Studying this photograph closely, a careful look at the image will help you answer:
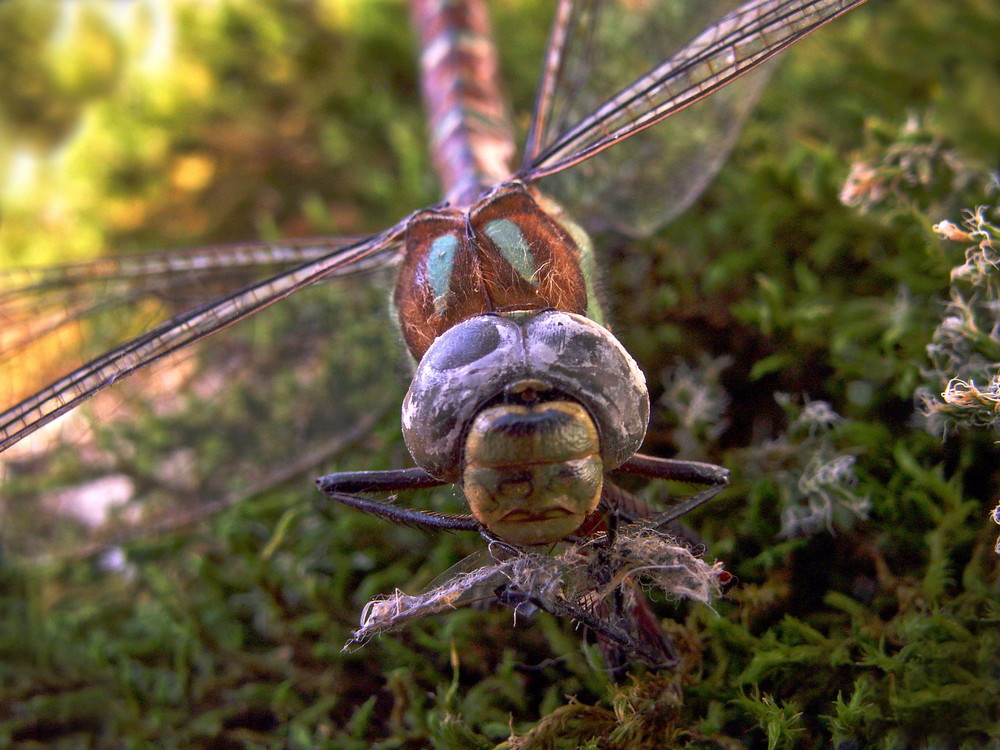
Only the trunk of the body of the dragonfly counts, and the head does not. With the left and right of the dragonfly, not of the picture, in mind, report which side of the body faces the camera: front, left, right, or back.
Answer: front
